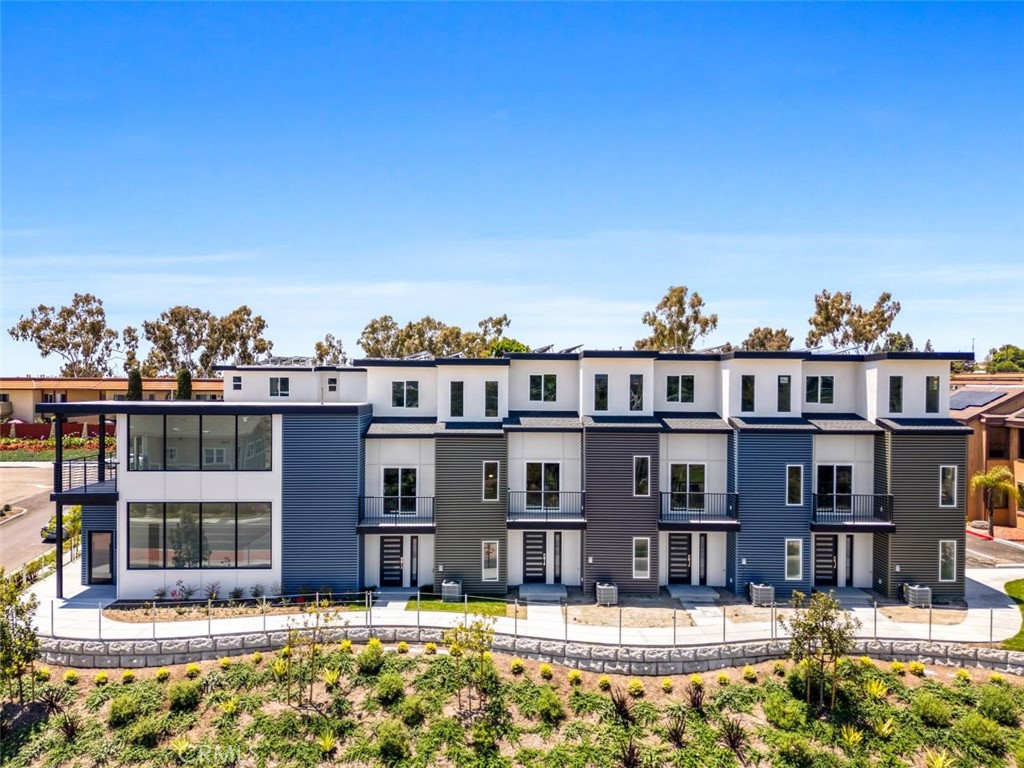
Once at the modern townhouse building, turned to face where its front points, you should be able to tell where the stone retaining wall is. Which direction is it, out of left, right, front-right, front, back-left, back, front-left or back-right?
front

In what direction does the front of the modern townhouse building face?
toward the camera

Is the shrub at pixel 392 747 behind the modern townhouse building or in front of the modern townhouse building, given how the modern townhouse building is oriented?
in front

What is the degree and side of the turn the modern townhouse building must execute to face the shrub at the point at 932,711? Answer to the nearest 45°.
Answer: approximately 45° to its left

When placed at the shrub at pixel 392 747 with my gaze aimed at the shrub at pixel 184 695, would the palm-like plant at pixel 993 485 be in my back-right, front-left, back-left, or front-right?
back-right

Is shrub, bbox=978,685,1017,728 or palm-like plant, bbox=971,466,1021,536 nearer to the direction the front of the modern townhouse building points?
the shrub

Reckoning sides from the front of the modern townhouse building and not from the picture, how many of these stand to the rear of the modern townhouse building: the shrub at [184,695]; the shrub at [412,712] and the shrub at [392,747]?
0
